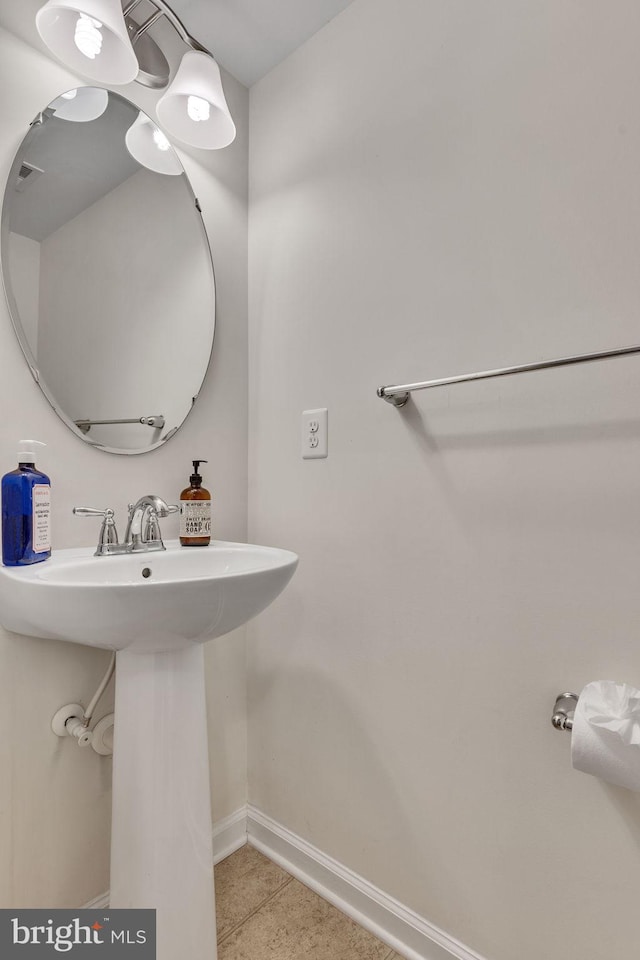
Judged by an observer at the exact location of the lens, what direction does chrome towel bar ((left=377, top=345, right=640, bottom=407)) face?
facing the viewer and to the left of the viewer

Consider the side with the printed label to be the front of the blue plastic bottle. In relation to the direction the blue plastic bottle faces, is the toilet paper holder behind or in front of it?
in front

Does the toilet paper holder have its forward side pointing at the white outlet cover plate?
no

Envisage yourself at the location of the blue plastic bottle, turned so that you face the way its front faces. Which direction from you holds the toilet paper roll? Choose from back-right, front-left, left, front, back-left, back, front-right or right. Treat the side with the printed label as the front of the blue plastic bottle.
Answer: front

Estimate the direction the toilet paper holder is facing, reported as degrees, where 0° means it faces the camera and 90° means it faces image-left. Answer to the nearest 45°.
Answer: approximately 45°

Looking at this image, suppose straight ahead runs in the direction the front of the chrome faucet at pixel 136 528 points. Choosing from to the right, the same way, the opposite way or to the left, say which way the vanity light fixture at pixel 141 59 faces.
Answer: the same way

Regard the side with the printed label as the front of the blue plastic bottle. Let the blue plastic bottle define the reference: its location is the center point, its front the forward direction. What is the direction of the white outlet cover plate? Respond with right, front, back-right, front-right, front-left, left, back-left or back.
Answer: front-left

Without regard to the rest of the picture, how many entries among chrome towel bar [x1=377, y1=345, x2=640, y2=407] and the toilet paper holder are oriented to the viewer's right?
0

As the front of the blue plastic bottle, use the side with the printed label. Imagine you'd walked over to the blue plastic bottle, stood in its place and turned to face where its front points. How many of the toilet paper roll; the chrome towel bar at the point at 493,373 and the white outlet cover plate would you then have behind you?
0

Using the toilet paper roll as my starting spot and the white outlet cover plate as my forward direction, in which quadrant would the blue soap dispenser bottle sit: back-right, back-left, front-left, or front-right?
front-left

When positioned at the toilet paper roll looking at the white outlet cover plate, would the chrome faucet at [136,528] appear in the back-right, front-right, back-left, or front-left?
front-left

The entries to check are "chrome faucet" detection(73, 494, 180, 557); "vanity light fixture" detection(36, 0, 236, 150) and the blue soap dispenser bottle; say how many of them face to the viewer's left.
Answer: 0

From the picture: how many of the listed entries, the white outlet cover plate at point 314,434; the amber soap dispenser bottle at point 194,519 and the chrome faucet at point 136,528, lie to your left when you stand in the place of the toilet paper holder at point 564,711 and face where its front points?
0

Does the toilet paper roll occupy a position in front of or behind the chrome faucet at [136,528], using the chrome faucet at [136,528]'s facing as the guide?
in front

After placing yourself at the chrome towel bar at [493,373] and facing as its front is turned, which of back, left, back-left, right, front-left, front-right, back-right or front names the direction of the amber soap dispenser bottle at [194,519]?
front-right

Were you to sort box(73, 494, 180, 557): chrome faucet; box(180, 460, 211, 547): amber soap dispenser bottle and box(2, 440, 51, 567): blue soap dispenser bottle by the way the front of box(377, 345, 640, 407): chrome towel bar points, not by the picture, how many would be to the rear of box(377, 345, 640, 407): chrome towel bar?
0

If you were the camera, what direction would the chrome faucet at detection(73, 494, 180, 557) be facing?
facing the viewer and to the right of the viewer
